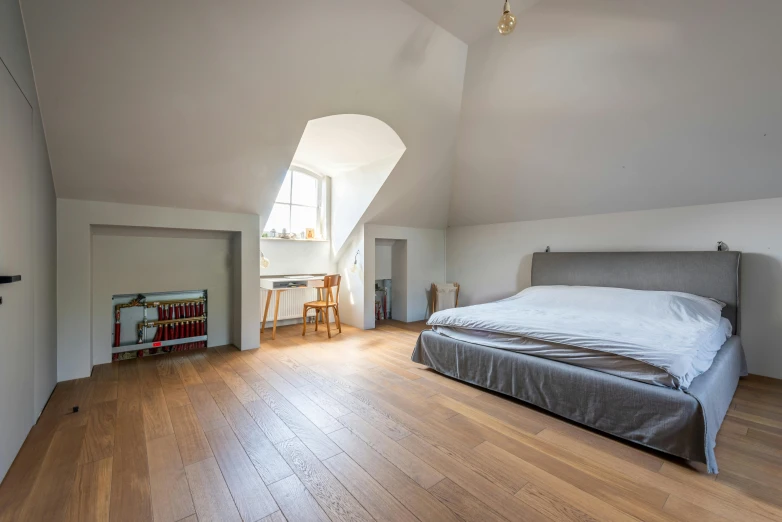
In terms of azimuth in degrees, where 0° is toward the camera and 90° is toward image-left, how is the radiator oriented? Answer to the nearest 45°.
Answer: approximately 0°

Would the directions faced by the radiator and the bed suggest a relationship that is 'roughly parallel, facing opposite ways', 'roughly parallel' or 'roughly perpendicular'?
roughly perpendicular

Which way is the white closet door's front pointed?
to the viewer's right

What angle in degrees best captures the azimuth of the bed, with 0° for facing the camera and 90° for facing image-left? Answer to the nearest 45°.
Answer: approximately 45°

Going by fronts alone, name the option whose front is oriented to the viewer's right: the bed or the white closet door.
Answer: the white closet door

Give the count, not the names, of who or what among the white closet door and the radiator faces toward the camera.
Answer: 1

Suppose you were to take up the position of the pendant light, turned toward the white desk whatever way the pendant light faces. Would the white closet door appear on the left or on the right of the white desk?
left
